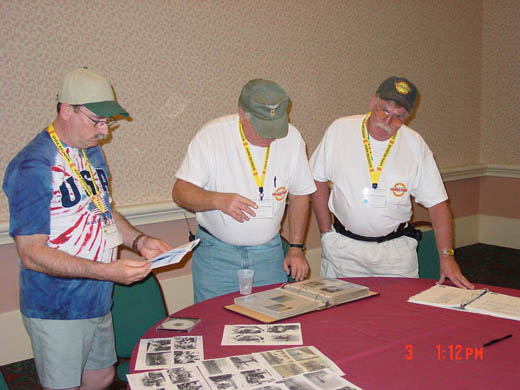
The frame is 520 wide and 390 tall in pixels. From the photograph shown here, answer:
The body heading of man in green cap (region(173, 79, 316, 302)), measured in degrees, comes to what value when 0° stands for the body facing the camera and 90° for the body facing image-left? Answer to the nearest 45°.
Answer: approximately 315°

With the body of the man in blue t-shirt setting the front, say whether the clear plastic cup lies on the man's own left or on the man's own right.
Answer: on the man's own left

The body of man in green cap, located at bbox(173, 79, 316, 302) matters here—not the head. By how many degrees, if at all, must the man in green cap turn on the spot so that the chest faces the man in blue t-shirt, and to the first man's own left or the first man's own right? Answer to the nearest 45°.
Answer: approximately 90° to the first man's own right
